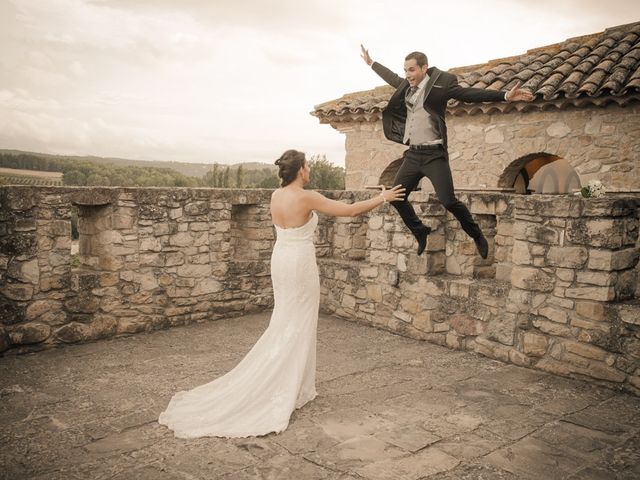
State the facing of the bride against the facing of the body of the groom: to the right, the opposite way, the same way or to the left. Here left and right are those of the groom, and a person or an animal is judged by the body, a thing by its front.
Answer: the opposite way

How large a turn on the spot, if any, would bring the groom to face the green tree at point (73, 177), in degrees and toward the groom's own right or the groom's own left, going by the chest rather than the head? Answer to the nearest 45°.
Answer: approximately 90° to the groom's own right

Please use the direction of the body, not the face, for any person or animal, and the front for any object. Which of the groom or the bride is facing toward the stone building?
the bride

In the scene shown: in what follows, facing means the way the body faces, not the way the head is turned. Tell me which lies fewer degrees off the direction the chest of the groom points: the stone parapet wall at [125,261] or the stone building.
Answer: the stone parapet wall

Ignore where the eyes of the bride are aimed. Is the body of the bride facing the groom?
yes

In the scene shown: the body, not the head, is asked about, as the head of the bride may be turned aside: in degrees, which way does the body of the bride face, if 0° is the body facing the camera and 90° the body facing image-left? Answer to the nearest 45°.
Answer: approximately 225°

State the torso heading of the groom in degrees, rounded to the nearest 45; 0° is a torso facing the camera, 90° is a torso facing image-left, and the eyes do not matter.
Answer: approximately 45°

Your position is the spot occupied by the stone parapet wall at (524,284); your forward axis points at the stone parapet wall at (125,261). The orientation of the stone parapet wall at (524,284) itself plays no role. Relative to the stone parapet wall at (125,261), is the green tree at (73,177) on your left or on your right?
right

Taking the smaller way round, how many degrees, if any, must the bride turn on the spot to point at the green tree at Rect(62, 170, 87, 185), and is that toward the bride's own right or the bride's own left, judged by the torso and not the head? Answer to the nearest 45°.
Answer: approximately 90° to the bride's own left

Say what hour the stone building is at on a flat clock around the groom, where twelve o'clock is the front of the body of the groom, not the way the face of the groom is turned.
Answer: The stone building is roughly at 5 o'clock from the groom.

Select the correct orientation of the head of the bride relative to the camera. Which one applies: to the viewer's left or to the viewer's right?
to the viewer's right

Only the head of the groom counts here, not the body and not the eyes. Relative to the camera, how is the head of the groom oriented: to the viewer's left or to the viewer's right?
to the viewer's left
